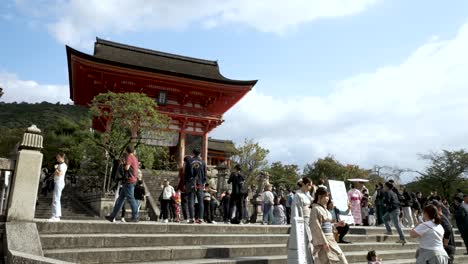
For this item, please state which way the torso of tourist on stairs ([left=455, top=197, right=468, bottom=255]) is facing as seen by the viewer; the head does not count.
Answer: to the viewer's left

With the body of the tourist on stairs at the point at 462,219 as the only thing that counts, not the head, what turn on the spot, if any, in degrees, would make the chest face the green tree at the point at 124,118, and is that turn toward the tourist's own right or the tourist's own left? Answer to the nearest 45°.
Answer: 0° — they already face it

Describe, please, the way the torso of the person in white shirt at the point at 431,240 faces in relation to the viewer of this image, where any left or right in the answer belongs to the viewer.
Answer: facing away from the viewer and to the left of the viewer

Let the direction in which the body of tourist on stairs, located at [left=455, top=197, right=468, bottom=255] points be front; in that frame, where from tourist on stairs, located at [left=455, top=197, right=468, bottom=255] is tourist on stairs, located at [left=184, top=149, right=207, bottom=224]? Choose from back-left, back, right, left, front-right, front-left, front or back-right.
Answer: front-left

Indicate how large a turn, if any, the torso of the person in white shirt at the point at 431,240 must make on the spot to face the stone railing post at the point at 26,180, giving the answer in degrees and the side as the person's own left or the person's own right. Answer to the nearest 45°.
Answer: approximately 90° to the person's own left

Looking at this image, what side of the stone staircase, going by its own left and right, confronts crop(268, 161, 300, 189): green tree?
back

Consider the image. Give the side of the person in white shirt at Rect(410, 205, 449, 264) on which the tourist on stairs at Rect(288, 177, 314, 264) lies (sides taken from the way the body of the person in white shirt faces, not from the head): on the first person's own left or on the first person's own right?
on the first person's own left

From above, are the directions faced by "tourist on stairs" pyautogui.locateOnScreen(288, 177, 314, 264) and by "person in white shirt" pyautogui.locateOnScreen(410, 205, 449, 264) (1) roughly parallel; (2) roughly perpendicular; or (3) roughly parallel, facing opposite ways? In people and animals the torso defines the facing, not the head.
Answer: roughly parallel, facing opposite ways
